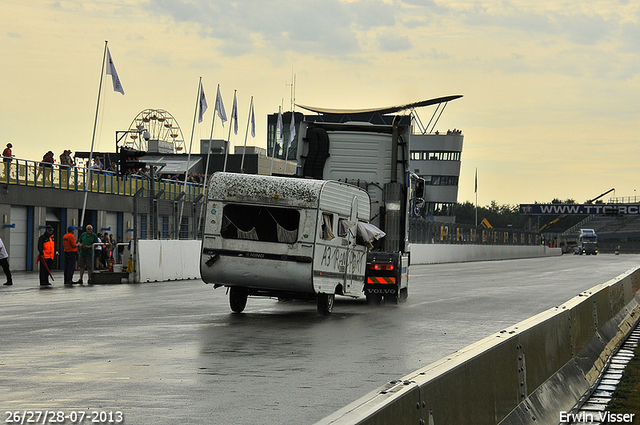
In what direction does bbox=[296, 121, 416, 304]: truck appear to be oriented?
away from the camera

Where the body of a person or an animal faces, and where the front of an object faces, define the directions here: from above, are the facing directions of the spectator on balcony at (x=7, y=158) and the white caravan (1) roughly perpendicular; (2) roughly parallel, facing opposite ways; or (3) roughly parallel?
roughly perpendicular

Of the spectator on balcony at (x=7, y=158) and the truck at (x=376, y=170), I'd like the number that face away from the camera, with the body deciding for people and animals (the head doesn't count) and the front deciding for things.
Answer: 1

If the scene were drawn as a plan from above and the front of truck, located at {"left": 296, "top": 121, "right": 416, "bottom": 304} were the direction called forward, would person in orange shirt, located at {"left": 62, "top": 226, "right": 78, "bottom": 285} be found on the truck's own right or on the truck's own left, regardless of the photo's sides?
on the truck's own left

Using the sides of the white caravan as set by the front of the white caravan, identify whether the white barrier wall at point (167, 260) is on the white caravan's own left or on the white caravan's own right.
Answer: on the white caravan's own left

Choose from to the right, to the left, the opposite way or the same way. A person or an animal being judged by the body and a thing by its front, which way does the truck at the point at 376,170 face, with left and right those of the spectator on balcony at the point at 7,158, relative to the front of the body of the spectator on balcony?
to the left

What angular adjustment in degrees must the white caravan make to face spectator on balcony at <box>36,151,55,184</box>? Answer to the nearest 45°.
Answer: approximately 90° to its left

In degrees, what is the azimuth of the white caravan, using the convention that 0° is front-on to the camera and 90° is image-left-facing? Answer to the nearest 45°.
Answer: approximately 225°

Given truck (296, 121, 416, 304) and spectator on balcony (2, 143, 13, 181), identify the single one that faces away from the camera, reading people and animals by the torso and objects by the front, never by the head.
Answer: the truck

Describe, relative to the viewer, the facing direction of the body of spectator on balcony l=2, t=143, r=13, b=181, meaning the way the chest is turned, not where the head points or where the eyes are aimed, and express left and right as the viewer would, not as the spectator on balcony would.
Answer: facing the viewer and to the right of the viewer

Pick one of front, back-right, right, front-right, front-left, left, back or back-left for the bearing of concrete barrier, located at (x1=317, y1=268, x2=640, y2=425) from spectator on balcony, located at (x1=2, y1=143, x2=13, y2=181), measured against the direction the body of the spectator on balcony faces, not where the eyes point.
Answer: front-right
